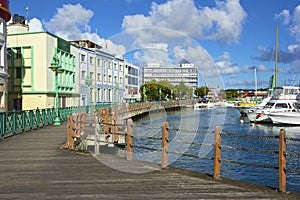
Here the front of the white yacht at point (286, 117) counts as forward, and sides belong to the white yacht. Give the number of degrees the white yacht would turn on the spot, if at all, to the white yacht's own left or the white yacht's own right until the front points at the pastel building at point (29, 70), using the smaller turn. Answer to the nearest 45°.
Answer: approximately 45° to the white yacht's own left

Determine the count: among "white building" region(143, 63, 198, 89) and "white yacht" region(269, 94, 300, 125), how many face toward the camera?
1

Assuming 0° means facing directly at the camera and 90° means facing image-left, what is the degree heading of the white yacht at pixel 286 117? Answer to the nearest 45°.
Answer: approximately 90°

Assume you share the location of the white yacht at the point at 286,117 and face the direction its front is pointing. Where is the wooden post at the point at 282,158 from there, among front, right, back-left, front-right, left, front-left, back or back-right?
left

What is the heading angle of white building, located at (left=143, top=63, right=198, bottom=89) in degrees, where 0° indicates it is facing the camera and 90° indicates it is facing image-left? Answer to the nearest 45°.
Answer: approximately 0°

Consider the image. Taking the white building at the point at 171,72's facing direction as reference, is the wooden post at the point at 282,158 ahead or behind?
ahead

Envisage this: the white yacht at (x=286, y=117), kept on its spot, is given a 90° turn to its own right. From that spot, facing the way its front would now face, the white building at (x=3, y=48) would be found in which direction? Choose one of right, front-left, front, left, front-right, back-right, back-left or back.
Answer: back-left

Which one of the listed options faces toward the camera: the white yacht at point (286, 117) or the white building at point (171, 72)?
the white building

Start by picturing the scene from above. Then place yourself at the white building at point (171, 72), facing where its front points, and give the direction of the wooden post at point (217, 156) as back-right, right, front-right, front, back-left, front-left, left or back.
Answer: front

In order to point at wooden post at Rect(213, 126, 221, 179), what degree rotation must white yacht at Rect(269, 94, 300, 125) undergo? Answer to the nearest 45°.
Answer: approximately 90° to its left
